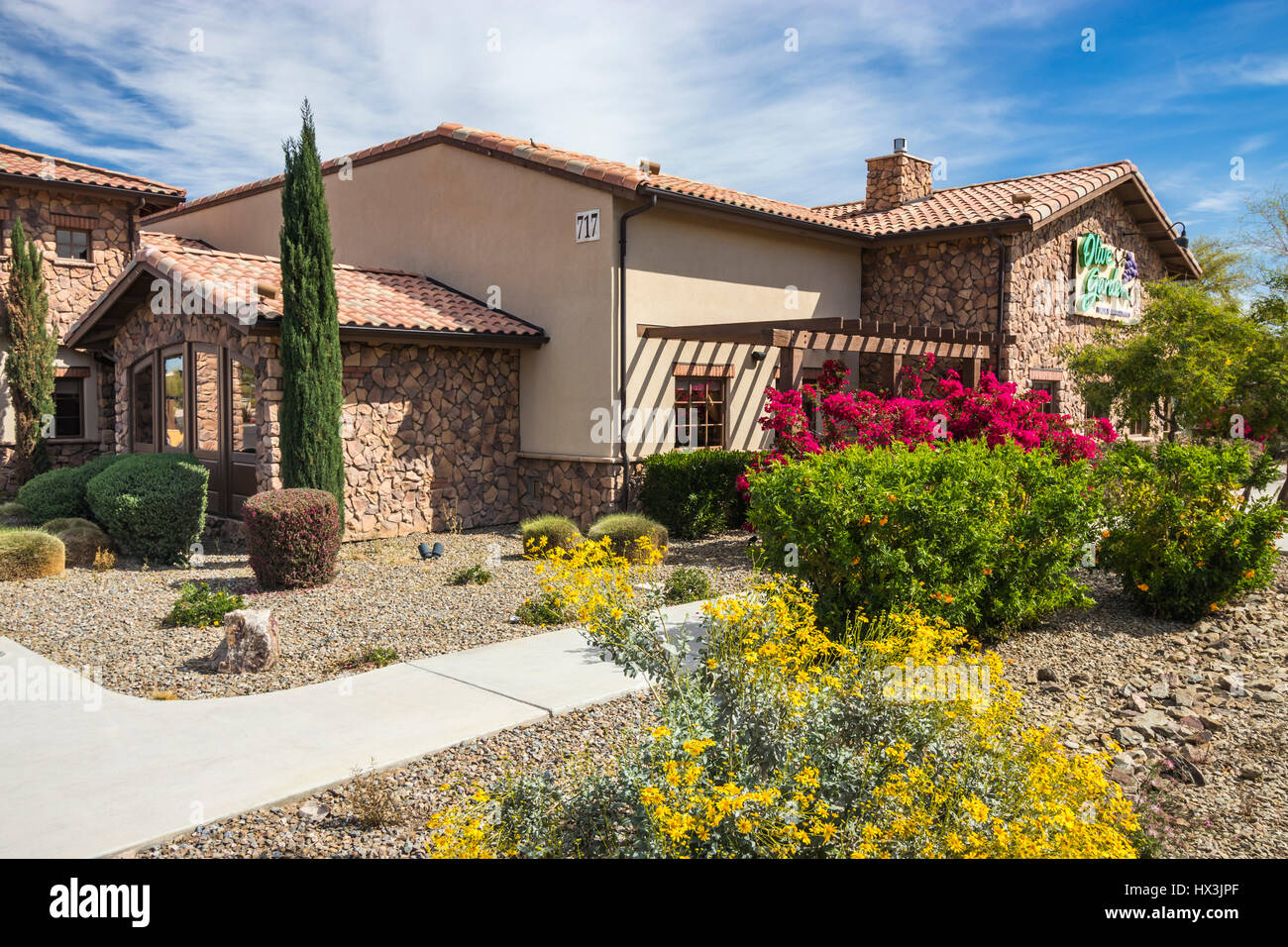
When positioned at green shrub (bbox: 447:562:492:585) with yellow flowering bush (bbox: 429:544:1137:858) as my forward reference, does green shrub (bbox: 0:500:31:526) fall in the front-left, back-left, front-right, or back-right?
back-right

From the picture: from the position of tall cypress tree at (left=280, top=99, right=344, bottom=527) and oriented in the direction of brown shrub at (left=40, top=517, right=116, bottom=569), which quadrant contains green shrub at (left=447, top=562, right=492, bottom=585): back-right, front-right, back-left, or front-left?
back-left

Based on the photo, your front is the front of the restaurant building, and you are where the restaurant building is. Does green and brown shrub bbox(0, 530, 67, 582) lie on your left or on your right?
on your right

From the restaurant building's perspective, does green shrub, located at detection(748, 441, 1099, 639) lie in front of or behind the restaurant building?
in front
